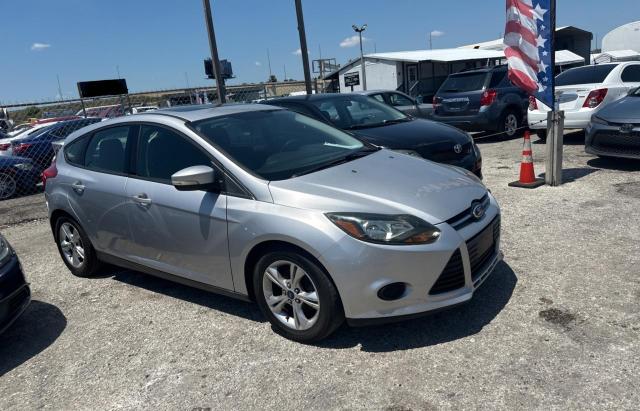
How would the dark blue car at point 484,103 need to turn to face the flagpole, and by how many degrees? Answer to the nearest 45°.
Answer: approximately 135° to its right

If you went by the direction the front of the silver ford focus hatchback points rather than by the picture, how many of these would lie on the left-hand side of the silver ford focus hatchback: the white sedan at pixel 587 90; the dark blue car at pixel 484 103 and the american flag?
3

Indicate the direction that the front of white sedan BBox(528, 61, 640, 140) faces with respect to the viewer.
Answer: facing away from the viewer and to the right of the viewer

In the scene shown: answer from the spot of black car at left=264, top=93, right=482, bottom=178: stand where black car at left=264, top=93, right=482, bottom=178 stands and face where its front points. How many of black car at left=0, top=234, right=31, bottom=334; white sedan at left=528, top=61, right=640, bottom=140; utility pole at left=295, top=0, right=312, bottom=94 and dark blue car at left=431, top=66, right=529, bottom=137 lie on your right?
1

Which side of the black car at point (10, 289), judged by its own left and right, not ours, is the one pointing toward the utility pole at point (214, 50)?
left

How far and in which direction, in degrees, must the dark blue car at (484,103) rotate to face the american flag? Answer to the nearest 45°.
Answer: approximately 135° to its right

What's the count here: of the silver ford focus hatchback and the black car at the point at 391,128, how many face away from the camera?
0

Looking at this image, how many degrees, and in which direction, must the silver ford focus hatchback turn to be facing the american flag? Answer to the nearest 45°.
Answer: approximately 90° to its left

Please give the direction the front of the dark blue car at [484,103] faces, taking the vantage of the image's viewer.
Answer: facing away from the viewer and to the right of the viewer

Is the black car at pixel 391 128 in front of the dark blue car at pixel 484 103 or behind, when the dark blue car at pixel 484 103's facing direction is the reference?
behind

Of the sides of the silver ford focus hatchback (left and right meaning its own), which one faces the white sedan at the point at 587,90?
left

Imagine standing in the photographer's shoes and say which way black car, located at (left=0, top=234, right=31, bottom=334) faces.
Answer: facing the viewer and to the right of the viewer

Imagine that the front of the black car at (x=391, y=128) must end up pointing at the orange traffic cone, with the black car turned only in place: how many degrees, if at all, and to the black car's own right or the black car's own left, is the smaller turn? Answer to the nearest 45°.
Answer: approximately 45° to the black car's own left

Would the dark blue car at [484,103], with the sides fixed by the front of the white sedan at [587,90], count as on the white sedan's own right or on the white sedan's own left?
on the white sedan's own left

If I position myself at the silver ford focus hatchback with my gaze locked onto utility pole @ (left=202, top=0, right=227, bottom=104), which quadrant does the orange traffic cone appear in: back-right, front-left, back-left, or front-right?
front-right

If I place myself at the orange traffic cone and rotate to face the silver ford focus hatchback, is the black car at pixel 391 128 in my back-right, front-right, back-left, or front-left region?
front-right
